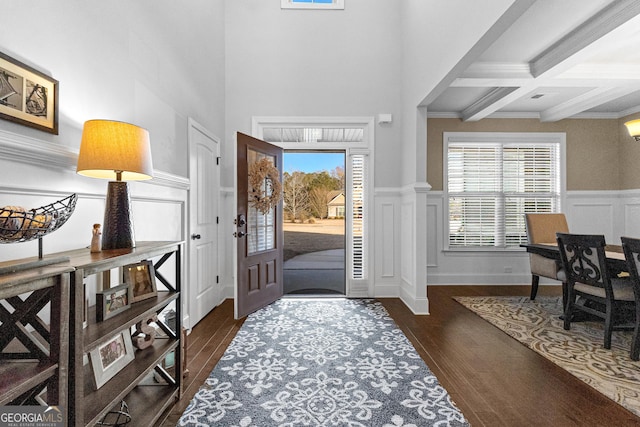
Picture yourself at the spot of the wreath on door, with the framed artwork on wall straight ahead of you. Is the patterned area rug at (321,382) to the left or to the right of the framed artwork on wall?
left

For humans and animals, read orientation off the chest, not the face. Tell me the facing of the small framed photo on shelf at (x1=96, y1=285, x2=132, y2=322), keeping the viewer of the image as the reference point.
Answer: facing the viewer and to the right of the viewer

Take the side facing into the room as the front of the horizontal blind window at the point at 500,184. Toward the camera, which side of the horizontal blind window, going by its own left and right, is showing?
front

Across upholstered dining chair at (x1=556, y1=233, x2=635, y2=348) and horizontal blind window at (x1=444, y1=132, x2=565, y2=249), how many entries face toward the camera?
1

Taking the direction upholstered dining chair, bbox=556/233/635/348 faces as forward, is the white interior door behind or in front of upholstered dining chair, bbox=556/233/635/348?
behind

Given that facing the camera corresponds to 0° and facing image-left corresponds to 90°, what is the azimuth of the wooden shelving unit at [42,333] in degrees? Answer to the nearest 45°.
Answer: approximately 315°

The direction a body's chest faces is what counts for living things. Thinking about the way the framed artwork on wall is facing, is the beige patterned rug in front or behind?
in front

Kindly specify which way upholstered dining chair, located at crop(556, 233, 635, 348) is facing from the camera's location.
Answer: facing away from the viewer and to the right of the viewer

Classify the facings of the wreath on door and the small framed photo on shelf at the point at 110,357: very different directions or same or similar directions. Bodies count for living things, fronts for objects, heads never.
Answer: same or similar directions

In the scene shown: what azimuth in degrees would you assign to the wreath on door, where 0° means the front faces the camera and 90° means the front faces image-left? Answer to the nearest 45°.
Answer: approximately 315°

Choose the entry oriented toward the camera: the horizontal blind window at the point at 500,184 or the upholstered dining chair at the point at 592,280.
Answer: the horizontal blind window

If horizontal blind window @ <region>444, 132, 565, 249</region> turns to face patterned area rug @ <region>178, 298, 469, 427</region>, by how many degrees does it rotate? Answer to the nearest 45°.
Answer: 0° — it already faces it
